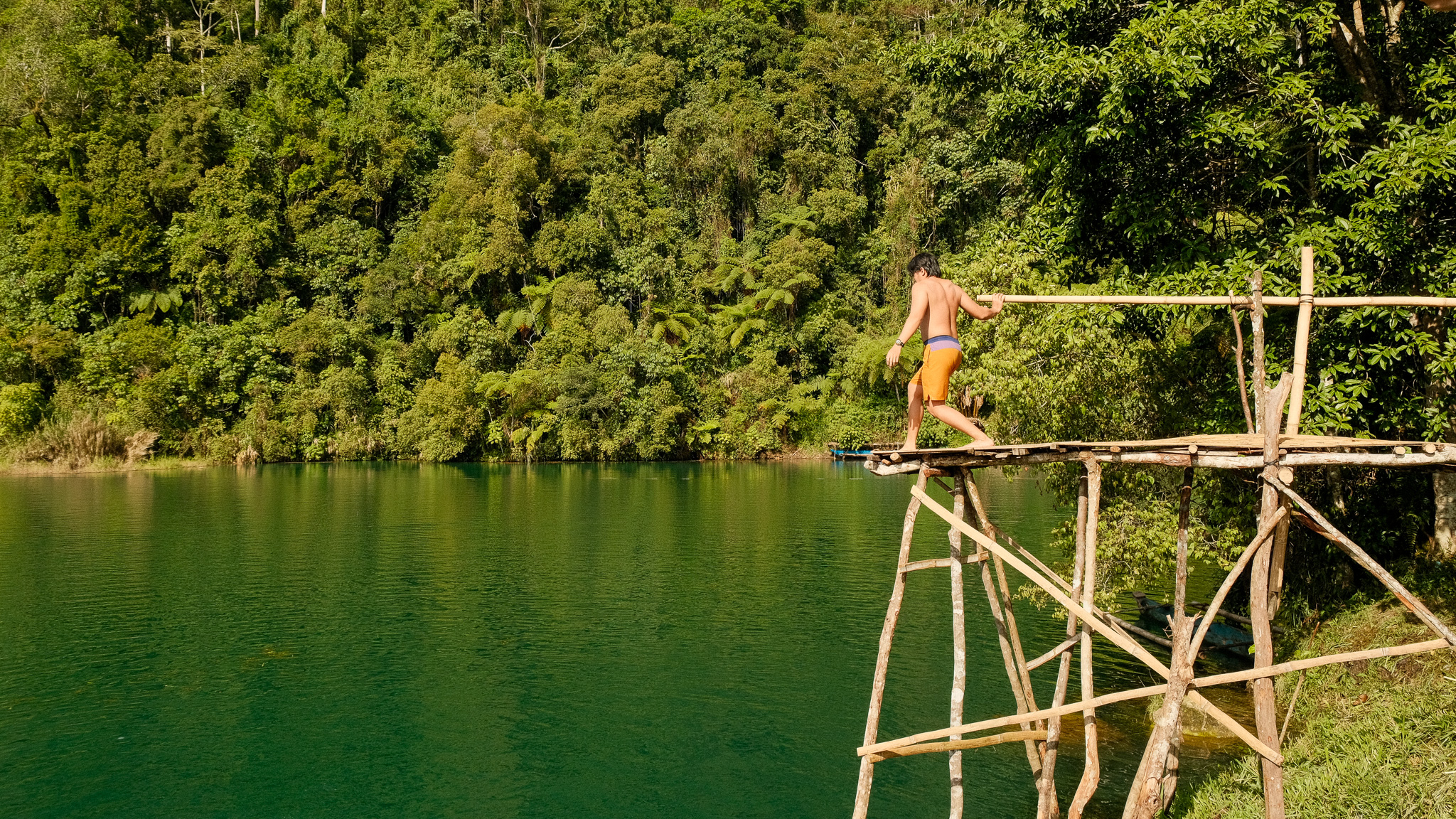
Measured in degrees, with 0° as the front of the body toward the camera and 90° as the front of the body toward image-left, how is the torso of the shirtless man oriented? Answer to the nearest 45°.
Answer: approximately 135°

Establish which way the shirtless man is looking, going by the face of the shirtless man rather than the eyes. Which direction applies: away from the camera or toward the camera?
away from the camera
